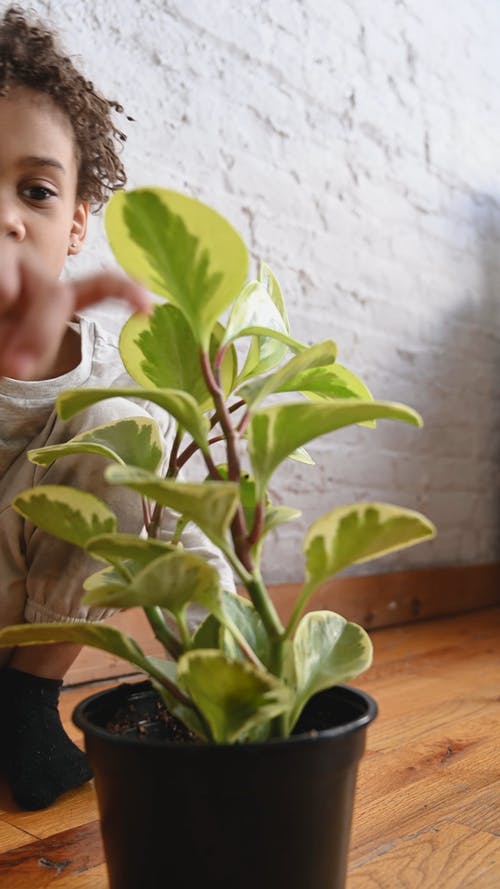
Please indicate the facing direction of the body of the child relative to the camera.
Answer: toward the camera
